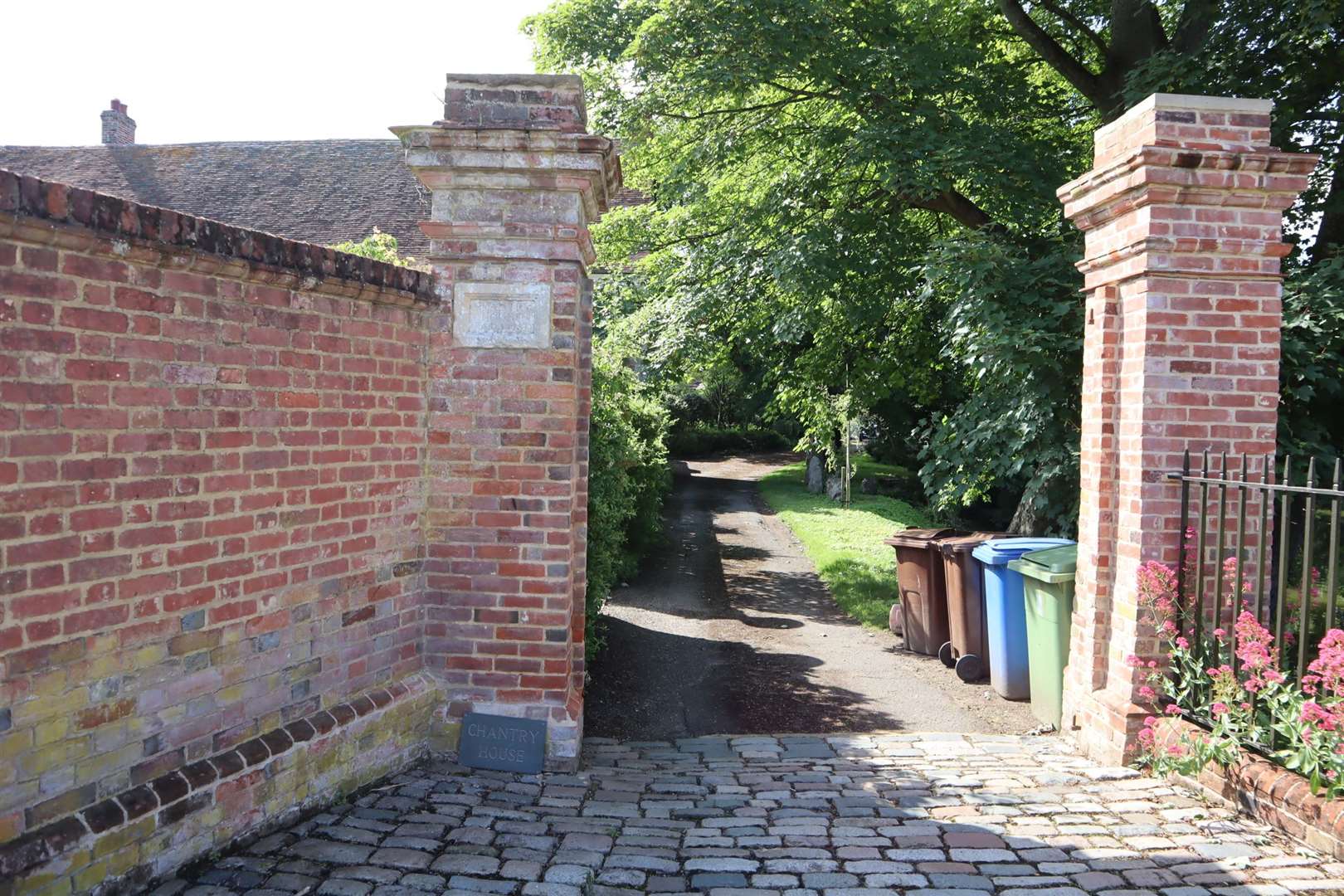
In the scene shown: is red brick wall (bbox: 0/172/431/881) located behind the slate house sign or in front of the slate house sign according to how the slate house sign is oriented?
in front

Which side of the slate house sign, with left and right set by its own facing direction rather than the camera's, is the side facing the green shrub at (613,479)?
back

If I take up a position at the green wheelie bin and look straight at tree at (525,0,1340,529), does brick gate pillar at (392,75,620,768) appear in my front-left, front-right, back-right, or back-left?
back-left

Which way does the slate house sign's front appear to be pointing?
toward the camera

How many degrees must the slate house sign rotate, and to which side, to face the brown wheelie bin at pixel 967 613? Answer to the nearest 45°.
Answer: approximately 135° to its left

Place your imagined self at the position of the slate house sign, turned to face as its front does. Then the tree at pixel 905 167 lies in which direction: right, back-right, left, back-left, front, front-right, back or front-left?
back-left
